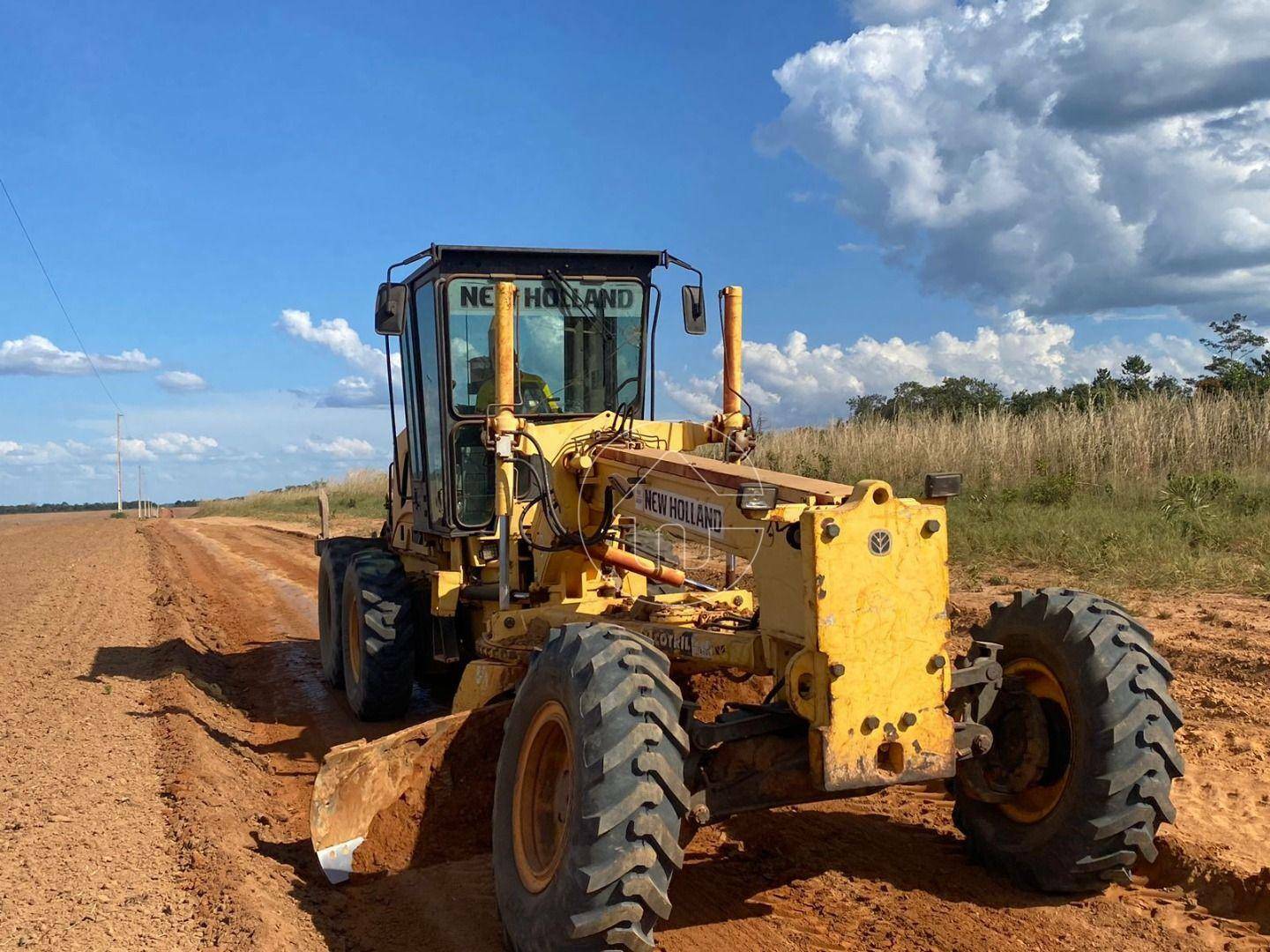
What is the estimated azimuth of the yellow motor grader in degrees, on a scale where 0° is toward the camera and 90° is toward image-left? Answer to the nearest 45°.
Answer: approximately 315°
